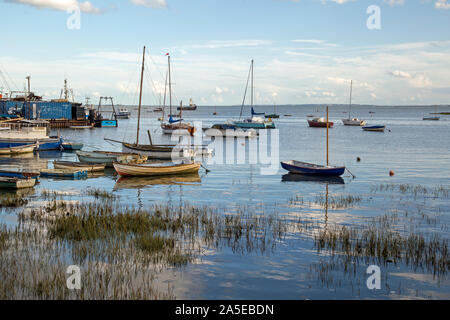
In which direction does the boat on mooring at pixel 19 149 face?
to the viewer's right

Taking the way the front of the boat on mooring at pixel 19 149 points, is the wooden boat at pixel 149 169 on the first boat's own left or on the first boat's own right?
on the first boat's own right

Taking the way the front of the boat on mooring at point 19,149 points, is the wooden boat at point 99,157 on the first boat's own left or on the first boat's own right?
on the first boat's own right

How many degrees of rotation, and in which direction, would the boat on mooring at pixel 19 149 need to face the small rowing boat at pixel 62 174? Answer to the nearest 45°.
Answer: approximately 90° to its right
